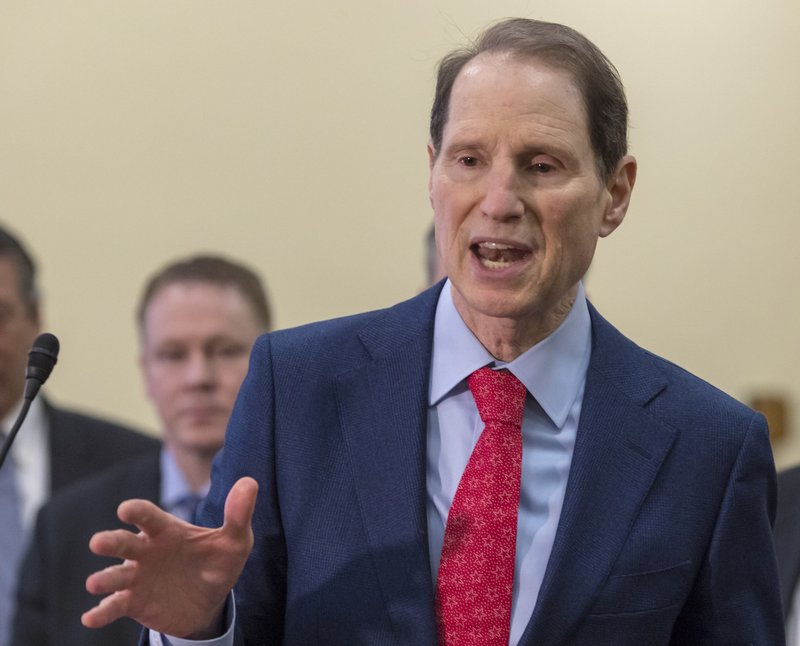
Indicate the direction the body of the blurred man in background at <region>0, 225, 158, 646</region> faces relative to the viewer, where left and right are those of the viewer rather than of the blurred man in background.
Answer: facing the viewer

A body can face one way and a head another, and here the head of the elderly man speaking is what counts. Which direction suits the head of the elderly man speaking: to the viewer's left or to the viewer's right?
to the viewer's left

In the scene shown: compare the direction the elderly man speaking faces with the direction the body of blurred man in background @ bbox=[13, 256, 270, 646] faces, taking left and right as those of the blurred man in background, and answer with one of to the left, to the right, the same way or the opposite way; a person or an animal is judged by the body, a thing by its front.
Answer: the same way

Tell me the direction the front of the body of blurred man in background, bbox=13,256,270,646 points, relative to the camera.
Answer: toward the camera

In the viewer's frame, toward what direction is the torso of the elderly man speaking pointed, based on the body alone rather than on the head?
toward the camera

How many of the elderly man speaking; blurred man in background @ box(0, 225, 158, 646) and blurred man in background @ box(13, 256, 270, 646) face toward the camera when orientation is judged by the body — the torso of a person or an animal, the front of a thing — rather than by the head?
3

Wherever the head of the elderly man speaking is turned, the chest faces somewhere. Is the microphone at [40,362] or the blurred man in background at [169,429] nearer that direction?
the microphone

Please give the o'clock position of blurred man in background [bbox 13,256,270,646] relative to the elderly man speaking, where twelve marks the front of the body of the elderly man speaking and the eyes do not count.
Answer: The blurred man in background is roughly at 5 o'clock from the elderly man speaking.

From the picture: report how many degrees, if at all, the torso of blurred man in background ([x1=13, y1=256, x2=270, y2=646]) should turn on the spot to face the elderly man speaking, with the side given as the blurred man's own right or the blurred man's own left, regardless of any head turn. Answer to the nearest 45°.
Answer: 0° — they already face them

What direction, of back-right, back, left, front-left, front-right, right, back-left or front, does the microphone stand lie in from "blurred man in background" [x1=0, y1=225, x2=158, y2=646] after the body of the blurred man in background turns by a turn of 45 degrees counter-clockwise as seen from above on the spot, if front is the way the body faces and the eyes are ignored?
front-right

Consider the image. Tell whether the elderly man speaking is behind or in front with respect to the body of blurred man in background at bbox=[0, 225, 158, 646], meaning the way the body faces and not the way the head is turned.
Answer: in front

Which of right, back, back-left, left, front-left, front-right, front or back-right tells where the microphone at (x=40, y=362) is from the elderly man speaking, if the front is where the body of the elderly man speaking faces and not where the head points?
right

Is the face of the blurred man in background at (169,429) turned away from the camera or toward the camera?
toward the camera

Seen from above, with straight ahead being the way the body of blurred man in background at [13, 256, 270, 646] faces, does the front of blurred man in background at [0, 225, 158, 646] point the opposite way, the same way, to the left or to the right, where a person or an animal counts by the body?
the same way
